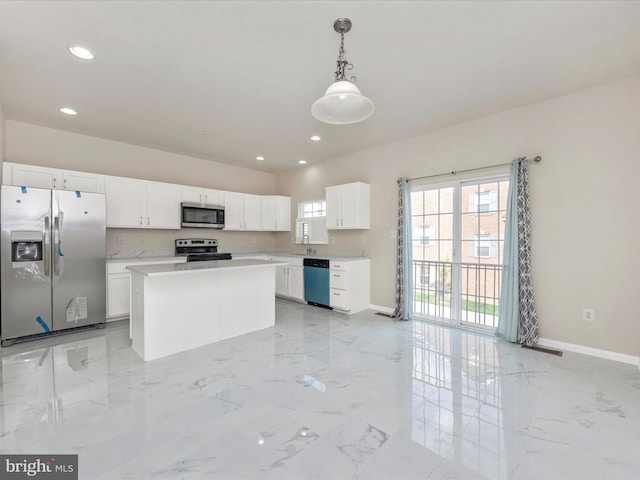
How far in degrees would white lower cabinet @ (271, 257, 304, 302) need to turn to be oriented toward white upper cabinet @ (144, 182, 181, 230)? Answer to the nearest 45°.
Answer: approximately 45° to its right

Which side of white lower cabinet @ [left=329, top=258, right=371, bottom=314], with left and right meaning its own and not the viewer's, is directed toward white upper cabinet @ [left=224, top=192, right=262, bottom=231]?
right

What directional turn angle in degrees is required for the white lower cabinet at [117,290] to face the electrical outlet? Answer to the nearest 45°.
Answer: approximately 45° to its left

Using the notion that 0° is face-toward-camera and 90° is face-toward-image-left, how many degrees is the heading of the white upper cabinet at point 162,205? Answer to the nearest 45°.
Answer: approximately 0°

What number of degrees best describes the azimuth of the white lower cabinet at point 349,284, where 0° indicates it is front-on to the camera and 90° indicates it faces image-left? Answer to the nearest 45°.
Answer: approximately 45°

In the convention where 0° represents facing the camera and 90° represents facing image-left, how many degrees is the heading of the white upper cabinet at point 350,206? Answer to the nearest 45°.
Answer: approximately 45°

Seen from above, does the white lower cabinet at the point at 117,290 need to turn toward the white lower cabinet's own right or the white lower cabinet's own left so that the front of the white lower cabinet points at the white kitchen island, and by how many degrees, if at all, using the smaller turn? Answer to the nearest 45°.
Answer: approximately 45° to the white lower cabinet's own left
